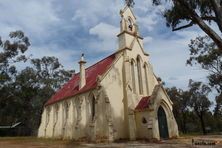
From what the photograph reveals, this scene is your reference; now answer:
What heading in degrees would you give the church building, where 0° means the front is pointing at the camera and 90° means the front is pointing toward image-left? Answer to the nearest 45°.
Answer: approximately 315°
